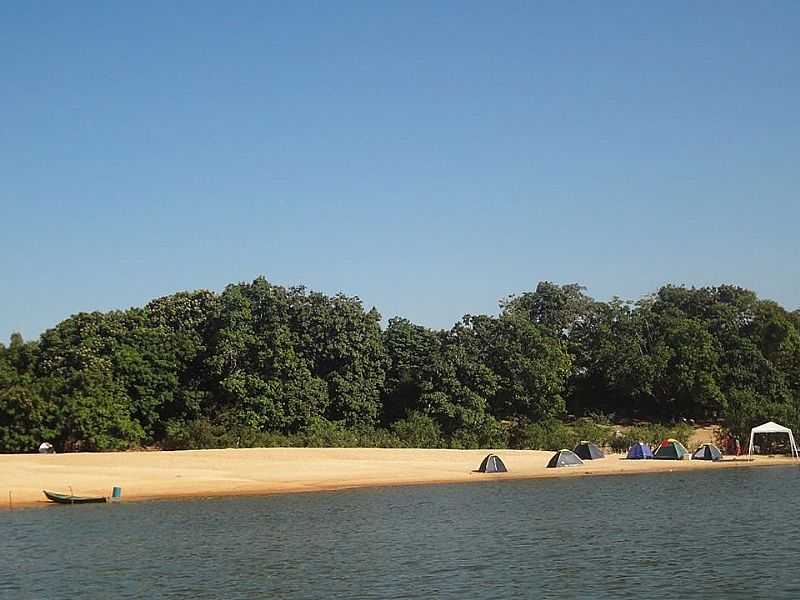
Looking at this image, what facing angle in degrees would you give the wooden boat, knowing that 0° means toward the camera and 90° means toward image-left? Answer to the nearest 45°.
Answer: approximately 90°
